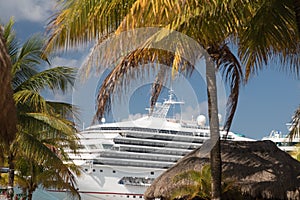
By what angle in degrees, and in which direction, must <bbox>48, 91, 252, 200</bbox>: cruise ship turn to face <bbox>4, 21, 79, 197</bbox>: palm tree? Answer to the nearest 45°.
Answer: approximately 45° to its left

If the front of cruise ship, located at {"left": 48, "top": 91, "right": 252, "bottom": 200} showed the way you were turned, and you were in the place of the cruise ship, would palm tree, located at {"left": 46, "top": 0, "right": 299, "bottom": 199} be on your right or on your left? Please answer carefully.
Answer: on your left

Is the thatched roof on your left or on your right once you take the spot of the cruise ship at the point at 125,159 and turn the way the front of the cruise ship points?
on your left

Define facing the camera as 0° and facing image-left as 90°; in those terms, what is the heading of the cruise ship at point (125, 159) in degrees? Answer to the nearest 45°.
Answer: approximately 45°
